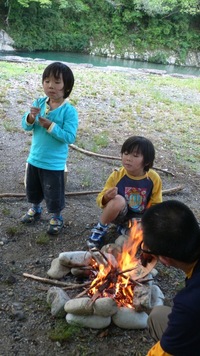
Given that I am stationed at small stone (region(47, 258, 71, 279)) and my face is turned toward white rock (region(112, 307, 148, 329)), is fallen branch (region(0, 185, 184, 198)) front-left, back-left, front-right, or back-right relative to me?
back-left

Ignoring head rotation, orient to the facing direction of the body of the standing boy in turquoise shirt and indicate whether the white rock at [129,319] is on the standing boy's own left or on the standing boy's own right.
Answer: on the standing boy's own left

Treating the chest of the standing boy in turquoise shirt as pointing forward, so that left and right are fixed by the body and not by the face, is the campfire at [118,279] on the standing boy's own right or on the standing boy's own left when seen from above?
on the standing boy's own left

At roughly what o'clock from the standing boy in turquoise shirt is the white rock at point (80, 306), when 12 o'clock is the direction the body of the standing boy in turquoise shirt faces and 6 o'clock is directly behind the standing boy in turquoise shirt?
The white rock is roughly at 10 o'clock from the standing boy in turquoise shirt.

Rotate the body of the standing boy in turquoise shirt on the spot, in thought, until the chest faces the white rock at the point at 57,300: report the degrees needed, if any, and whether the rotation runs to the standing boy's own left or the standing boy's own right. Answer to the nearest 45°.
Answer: approximately 45° to the standing boy's own left

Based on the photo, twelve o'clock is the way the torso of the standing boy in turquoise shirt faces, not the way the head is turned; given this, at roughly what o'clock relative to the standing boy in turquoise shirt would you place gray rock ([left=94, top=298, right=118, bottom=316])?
The gray rock is roughly at 10 o'clock from the standing boy in turquoise shirt.

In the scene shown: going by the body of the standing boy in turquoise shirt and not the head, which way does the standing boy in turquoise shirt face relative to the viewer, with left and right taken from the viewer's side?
facing the viewer and to the left of the viewer

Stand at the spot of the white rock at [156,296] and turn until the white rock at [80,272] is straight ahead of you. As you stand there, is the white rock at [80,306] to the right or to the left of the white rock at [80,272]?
left

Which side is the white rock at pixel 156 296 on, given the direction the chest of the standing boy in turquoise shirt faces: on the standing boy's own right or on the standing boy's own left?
on the standing boy's own left
